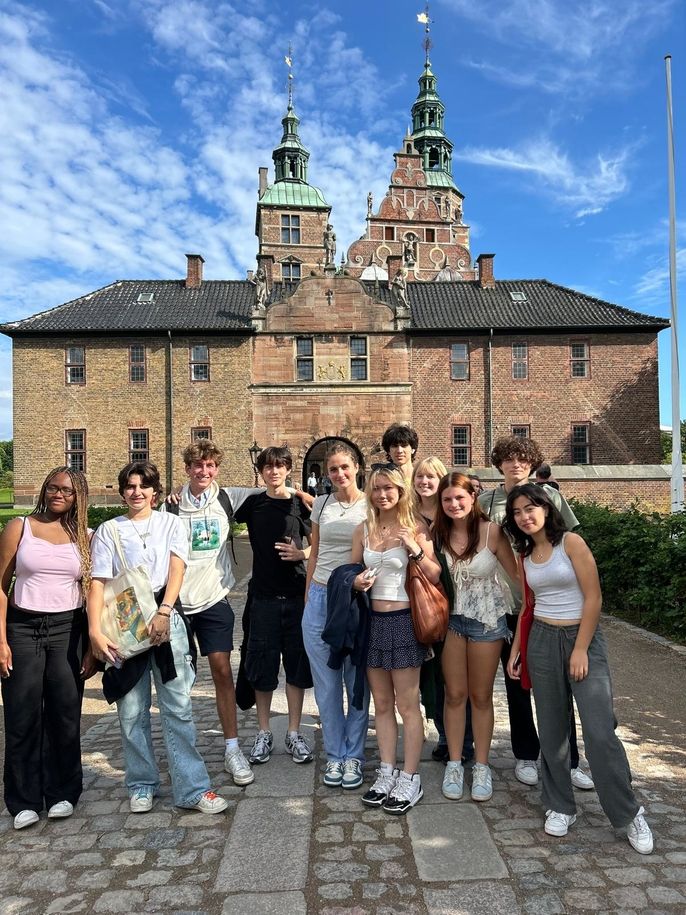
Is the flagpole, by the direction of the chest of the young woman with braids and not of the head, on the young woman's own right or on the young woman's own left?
on the young woman's own left

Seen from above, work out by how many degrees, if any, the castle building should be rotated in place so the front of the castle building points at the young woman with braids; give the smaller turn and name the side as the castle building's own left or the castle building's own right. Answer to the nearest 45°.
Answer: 0° — it already faces them

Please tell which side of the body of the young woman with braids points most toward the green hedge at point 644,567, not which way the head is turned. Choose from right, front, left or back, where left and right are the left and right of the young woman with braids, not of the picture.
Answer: left

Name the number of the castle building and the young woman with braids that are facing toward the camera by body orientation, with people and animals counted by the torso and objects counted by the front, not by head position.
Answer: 2

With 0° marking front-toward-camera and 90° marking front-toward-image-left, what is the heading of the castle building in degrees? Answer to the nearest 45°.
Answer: approximately 0°

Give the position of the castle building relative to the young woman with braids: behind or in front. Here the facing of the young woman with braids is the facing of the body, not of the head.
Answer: behind
